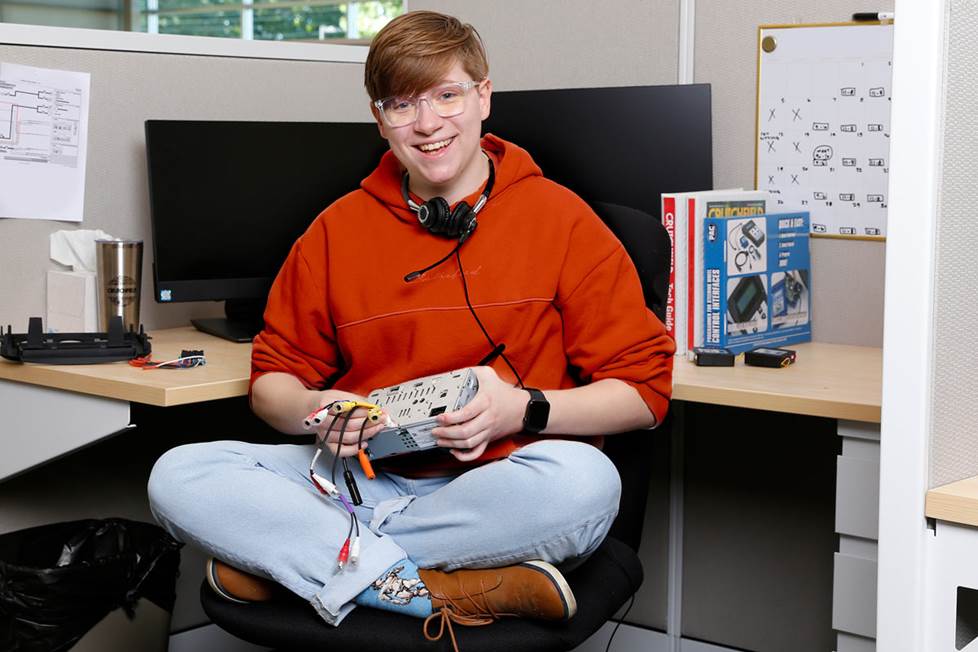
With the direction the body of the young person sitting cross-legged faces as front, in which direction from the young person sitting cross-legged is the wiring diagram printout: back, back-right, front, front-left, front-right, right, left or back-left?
back-right

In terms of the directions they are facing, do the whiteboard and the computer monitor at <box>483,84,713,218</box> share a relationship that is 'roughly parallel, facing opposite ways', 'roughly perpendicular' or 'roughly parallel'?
roughly parallel

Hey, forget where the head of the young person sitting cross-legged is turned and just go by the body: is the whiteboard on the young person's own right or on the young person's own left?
on the young person's own left

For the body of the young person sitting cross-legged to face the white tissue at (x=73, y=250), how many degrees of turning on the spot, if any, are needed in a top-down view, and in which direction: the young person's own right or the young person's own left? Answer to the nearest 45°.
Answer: approximately 135° to the young person's own right

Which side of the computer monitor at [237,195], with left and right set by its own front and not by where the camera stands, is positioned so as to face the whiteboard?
left

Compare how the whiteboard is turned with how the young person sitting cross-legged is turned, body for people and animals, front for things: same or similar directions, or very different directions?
same or similar directions

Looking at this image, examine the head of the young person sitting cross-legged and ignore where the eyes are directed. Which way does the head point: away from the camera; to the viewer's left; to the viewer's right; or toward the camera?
toward the camera

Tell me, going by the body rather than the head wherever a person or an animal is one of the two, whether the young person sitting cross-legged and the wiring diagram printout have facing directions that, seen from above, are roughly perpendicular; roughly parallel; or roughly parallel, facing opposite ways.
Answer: roughly parallel

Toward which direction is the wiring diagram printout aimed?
toward the camera

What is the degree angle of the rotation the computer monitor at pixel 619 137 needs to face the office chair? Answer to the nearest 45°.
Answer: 0° — it already faces it

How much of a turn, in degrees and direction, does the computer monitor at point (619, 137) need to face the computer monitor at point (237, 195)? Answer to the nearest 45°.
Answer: approximately 90° to its right

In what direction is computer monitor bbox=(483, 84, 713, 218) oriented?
toward the camera

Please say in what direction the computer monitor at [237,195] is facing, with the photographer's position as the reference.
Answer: facing the viewer

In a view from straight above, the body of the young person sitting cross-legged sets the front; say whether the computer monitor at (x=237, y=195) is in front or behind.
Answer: behind
